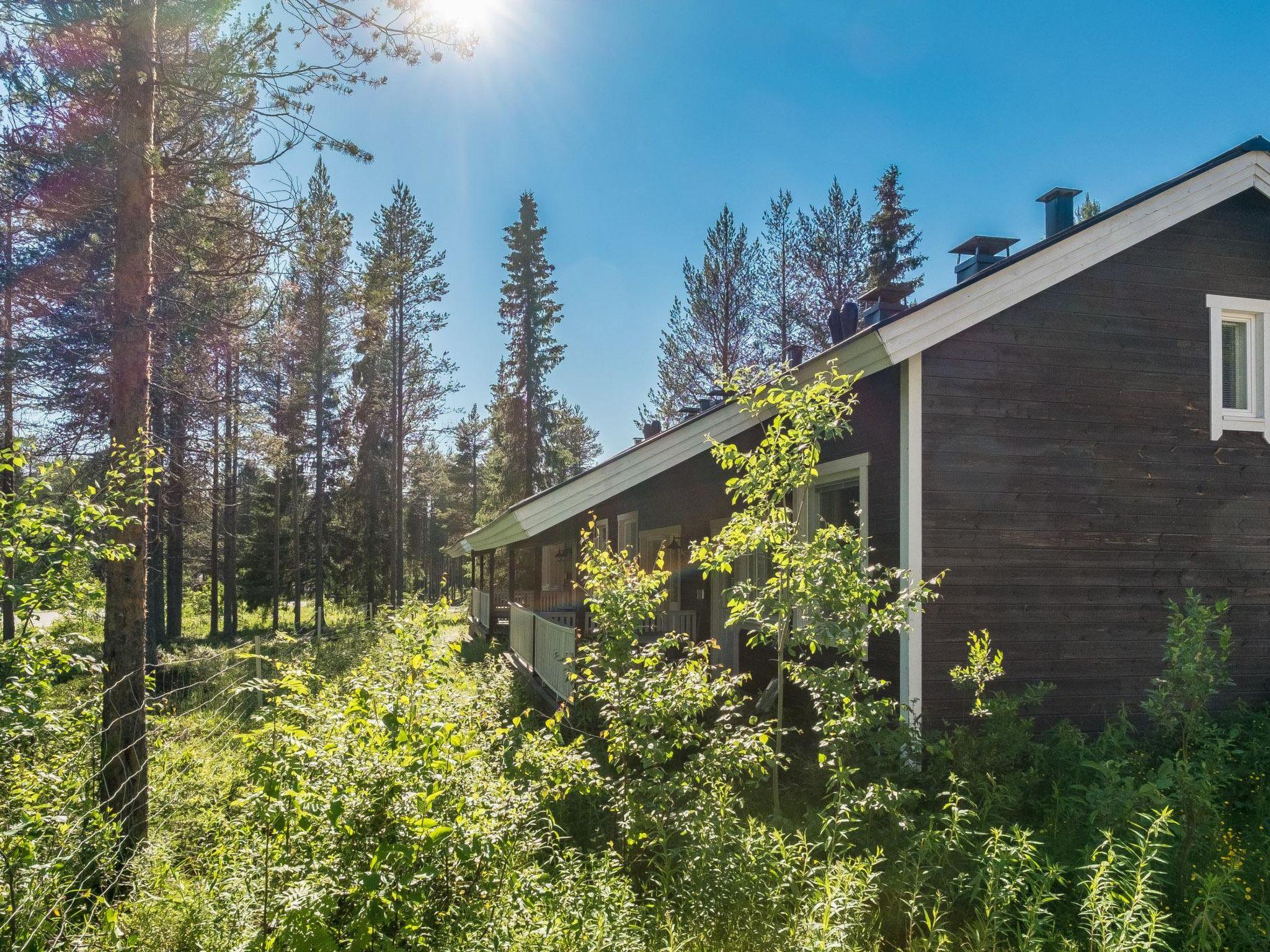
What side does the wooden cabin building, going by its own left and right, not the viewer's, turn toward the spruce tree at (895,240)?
right

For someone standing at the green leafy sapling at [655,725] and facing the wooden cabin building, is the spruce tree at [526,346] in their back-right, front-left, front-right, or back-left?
front-left

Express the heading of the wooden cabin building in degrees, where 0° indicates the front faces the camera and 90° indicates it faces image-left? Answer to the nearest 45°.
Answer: approximately 90°

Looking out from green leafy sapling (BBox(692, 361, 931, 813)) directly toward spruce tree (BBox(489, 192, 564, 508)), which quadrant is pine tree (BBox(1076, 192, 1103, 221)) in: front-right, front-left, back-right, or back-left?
front-right

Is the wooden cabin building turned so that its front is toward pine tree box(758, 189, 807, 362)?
no

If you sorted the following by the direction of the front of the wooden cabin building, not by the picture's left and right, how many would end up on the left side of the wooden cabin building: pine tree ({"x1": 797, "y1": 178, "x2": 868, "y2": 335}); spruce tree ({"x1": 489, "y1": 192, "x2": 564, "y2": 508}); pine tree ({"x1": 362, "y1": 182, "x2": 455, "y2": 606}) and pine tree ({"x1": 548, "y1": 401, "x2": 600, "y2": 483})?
0

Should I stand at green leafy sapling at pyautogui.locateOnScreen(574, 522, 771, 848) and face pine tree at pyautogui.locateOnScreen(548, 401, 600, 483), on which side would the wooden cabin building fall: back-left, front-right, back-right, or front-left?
front-right
